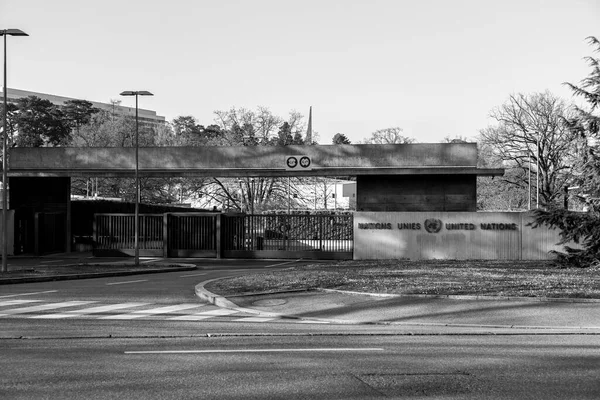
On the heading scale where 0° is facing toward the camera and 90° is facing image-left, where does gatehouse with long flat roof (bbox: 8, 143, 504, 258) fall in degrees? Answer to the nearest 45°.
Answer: approximately 0°

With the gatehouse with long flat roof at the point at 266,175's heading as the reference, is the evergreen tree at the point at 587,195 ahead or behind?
ahead

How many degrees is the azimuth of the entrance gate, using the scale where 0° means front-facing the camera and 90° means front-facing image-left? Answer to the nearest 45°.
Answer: approximately 0°

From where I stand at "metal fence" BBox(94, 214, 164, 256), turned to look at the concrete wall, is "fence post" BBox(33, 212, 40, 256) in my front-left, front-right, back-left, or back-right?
back-right

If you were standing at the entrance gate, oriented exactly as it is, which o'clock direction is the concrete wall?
The concrete wall is roughly at 10 o'clock from the entrance gate.

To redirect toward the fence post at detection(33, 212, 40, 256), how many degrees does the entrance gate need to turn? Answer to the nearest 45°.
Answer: approximately 90° to its right
